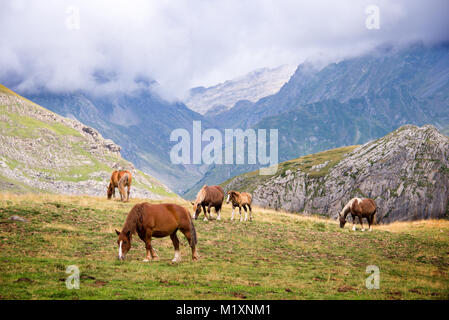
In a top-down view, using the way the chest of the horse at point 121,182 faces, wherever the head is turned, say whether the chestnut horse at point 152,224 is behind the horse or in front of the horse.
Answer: behind

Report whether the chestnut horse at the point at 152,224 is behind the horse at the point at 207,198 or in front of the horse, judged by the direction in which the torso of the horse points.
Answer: in front

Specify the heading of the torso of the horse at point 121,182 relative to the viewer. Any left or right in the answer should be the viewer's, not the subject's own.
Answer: facing away from the viewer and to the left of the viewer

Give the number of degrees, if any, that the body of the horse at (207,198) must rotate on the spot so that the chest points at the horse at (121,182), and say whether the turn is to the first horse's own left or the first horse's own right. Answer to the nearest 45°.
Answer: approximately 90° to the first horse's own right

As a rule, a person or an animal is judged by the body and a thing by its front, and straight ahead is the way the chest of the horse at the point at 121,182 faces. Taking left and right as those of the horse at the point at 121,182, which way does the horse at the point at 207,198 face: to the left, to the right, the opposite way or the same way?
to the left

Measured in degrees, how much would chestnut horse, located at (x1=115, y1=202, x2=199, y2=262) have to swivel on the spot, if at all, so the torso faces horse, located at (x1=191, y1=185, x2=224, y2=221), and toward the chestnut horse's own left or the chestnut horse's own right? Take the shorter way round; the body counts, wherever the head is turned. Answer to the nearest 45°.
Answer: approximately 90° to the chestnut horse's own right

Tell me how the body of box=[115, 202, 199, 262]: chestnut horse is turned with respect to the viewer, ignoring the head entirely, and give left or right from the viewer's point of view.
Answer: facing to the left of the viewer

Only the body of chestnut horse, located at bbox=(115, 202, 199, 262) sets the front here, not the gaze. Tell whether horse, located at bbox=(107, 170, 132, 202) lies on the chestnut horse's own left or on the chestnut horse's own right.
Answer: on the chestnut horse's own right
